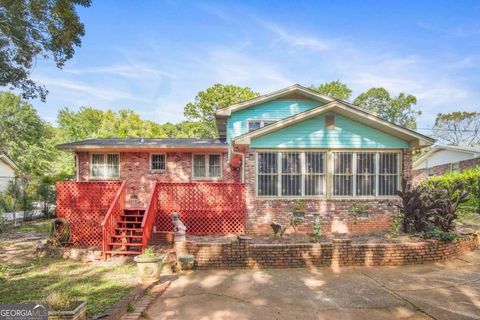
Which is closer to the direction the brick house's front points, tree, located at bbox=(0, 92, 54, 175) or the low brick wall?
the low brick wall

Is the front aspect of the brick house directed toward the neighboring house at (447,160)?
no

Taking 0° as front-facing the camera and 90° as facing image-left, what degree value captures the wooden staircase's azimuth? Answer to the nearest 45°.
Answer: approximately 0°

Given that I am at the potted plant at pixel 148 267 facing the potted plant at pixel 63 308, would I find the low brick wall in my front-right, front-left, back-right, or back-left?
back-left

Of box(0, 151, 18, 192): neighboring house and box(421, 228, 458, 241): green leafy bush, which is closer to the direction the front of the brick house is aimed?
the green leafy bush

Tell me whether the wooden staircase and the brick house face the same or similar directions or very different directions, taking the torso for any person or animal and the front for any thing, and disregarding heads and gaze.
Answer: same or similar directions

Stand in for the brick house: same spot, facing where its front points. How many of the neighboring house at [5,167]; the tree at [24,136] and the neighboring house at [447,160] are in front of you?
0

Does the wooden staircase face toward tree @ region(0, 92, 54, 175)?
no

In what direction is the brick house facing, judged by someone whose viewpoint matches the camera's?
facing the viewer

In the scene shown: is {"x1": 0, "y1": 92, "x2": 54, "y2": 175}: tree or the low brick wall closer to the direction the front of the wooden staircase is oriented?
the low brick wall

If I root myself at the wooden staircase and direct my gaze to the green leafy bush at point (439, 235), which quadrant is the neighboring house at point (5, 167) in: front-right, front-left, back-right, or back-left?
back-left

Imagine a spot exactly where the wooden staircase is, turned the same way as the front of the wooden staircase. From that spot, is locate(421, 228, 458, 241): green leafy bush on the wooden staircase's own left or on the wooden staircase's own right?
on the wooden staircase's own left
